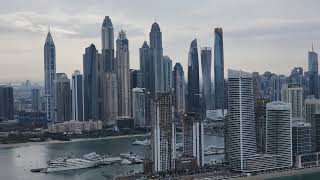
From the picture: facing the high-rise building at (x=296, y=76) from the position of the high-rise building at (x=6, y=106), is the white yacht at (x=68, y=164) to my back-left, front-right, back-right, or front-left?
front-right

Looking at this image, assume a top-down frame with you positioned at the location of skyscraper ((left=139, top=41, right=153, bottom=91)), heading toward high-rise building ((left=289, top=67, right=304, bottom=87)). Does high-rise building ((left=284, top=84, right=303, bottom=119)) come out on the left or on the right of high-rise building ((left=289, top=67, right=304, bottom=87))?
right

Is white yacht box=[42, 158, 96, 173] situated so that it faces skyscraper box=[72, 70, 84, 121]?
no

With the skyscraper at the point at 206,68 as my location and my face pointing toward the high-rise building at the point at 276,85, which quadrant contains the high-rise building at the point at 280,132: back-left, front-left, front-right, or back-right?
front-right

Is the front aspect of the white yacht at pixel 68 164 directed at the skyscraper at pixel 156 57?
no

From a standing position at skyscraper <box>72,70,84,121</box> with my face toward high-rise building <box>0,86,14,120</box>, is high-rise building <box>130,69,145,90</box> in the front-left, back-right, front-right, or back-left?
back-right
